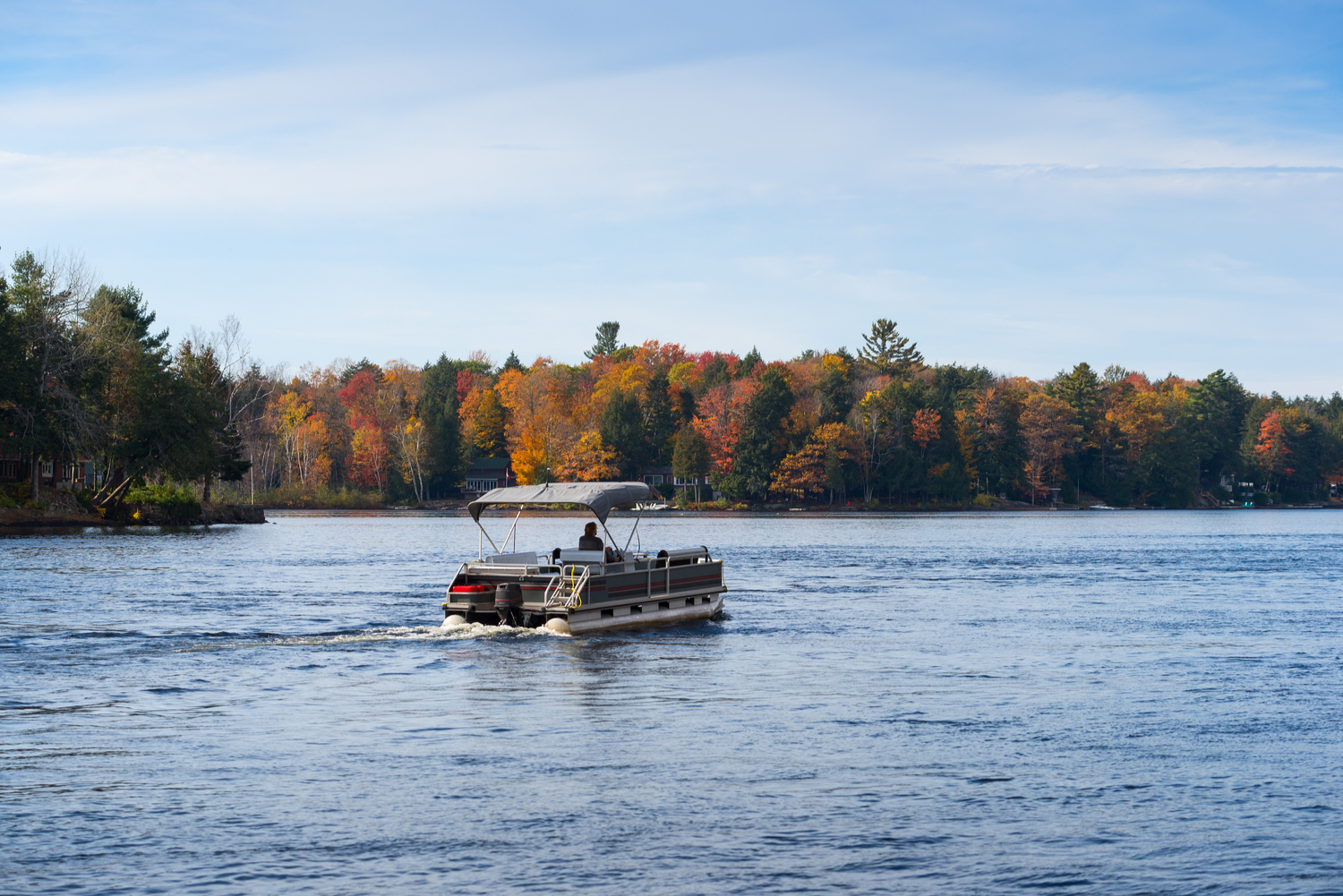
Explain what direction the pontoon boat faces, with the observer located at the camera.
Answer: facing away from the viewer and to the right of the viewer

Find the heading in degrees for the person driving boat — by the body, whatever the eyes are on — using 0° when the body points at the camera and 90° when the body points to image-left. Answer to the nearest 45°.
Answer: approximately 225°
